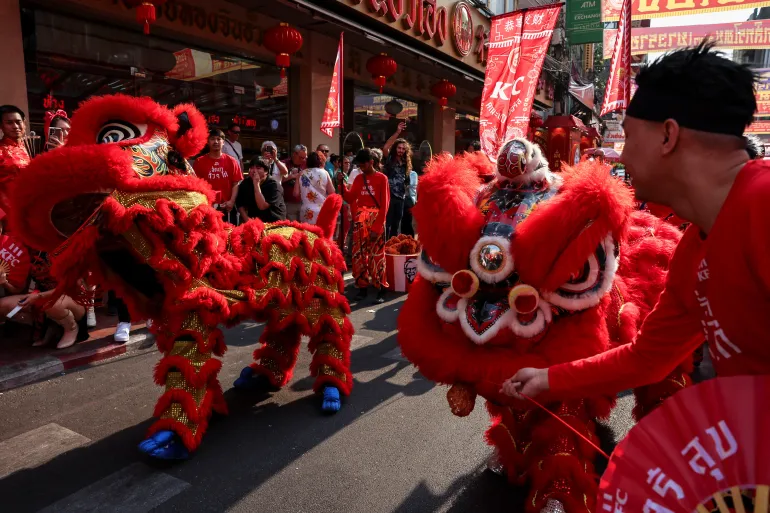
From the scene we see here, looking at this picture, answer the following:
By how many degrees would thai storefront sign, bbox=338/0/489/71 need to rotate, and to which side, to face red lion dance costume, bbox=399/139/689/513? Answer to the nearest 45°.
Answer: approximately 45° to its right

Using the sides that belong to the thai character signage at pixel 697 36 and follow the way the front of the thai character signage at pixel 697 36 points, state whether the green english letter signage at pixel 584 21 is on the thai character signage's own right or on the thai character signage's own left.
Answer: on the thai character signage's own right

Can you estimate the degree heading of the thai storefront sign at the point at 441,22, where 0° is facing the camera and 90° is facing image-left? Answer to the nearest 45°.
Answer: approximately 315°

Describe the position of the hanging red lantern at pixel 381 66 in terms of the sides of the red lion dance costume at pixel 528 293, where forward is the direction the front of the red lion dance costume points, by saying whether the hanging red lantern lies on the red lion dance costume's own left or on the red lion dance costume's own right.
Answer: on the red lion dance costume's own right

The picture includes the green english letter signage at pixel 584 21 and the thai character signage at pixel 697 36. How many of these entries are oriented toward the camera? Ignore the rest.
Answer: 2
